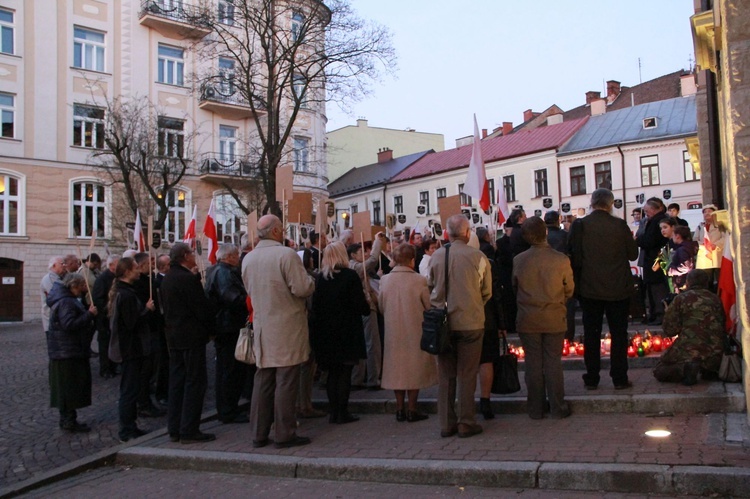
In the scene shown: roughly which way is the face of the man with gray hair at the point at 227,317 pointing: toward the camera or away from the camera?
away from the camera

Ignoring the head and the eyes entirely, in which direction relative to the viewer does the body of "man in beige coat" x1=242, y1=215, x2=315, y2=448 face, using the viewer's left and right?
facing away from the viewer and to the right of the viewer

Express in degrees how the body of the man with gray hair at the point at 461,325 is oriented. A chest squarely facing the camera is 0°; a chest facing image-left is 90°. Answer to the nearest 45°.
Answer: approximately 180°

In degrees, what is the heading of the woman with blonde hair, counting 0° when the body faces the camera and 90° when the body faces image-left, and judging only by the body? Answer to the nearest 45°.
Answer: approximately 225°

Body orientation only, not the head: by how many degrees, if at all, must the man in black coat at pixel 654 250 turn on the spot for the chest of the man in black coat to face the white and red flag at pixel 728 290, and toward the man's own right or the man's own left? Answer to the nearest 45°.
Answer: approximately 90° to the man's own left

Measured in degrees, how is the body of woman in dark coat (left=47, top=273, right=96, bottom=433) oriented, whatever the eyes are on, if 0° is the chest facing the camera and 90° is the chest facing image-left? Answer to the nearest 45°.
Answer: approximately 270°

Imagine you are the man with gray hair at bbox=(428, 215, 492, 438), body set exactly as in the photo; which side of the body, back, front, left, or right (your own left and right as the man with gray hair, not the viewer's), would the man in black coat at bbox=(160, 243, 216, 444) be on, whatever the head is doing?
left

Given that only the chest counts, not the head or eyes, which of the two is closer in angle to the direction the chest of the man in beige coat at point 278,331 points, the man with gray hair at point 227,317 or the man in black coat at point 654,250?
the man in black coat

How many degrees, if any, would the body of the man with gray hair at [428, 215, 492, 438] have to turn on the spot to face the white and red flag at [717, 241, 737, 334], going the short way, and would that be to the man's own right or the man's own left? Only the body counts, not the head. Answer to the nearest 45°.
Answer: approximately 90° to the man's own right

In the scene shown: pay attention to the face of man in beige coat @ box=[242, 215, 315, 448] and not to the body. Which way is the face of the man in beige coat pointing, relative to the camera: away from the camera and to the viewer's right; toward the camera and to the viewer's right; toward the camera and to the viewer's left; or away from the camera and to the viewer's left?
away from the camera and to the viewer's right

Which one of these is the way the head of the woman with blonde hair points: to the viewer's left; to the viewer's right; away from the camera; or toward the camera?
away from the camera

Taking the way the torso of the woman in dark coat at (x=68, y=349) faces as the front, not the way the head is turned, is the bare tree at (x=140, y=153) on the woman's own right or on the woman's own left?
on the woman's own left

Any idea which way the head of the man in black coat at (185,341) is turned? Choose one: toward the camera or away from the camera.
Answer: away from the camera
